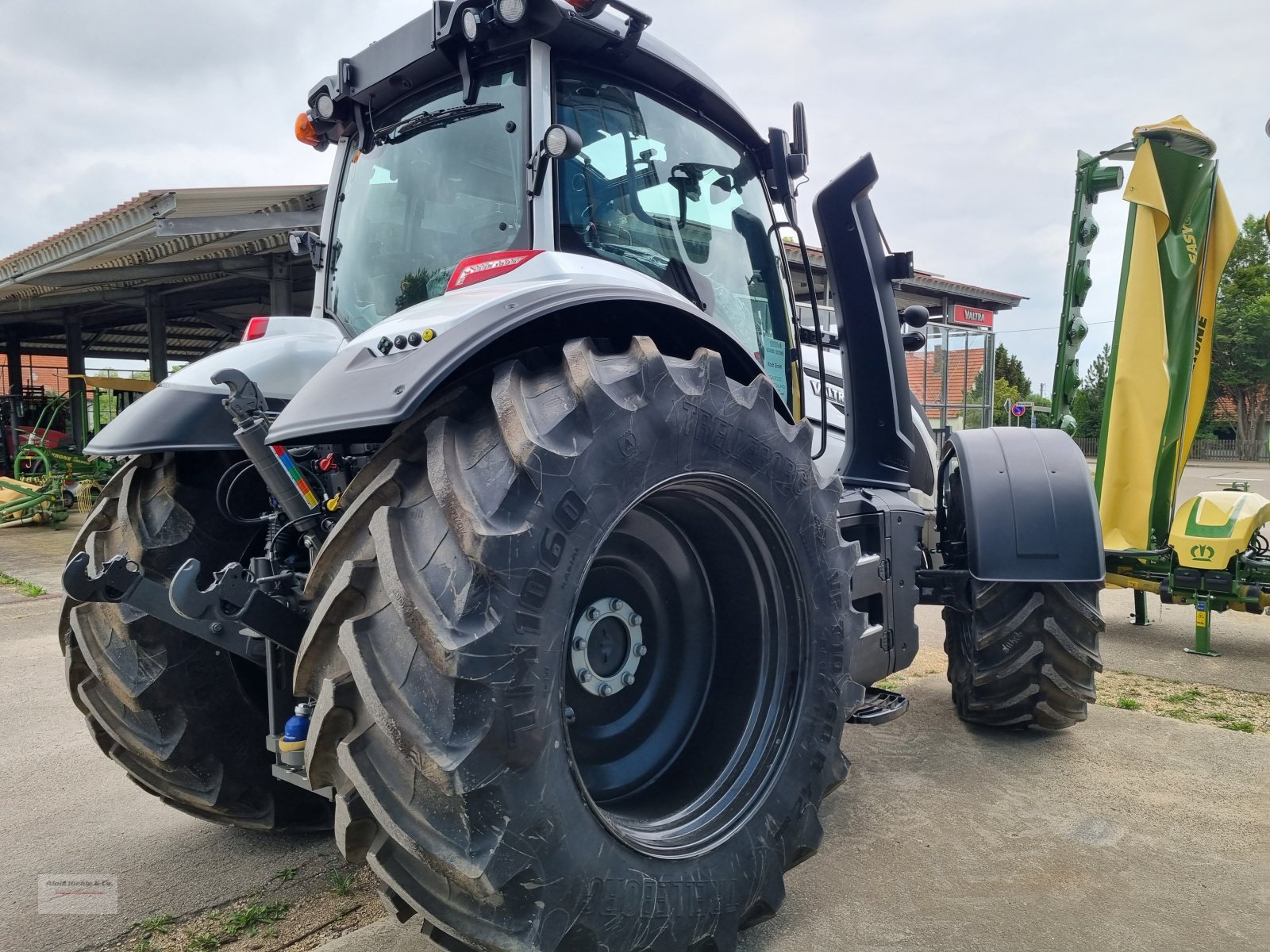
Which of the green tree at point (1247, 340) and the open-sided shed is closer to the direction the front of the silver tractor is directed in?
the green tree

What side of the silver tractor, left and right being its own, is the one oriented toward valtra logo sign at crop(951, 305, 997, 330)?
front

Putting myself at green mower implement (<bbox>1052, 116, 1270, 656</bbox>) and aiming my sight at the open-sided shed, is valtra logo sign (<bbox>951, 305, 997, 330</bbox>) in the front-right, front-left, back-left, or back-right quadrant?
front-right

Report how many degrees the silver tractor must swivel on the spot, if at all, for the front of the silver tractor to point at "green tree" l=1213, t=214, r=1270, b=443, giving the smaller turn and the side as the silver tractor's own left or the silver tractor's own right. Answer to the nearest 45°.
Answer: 0° — it already faces it

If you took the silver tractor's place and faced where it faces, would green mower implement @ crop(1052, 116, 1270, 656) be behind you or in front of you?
in front

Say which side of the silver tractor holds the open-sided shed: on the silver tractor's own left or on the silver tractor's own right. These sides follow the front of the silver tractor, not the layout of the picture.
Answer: on the silver tractor's own left

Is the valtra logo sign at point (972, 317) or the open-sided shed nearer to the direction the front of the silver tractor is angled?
the valtra logo sign

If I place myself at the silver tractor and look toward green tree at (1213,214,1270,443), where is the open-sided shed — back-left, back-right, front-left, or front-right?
front-left

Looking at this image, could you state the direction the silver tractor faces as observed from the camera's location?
facing away from the viewer and to the right of the viewer
